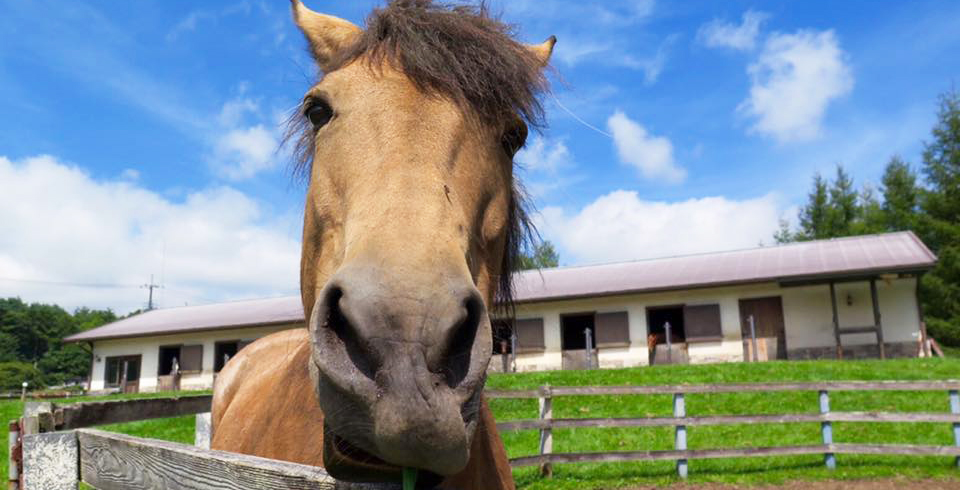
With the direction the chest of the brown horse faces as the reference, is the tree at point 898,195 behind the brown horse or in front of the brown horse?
behind

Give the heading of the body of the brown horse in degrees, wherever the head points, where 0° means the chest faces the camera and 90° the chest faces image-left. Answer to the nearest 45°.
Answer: approximately 0°

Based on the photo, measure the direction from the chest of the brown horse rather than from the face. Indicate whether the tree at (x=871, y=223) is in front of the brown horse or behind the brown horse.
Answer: behind

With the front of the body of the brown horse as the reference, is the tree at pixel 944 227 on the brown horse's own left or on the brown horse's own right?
on the brown horse's own left

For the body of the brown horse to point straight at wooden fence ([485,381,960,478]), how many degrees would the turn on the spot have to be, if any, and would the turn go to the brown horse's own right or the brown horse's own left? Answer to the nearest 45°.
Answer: approximately 135° to the brown horse's own left
